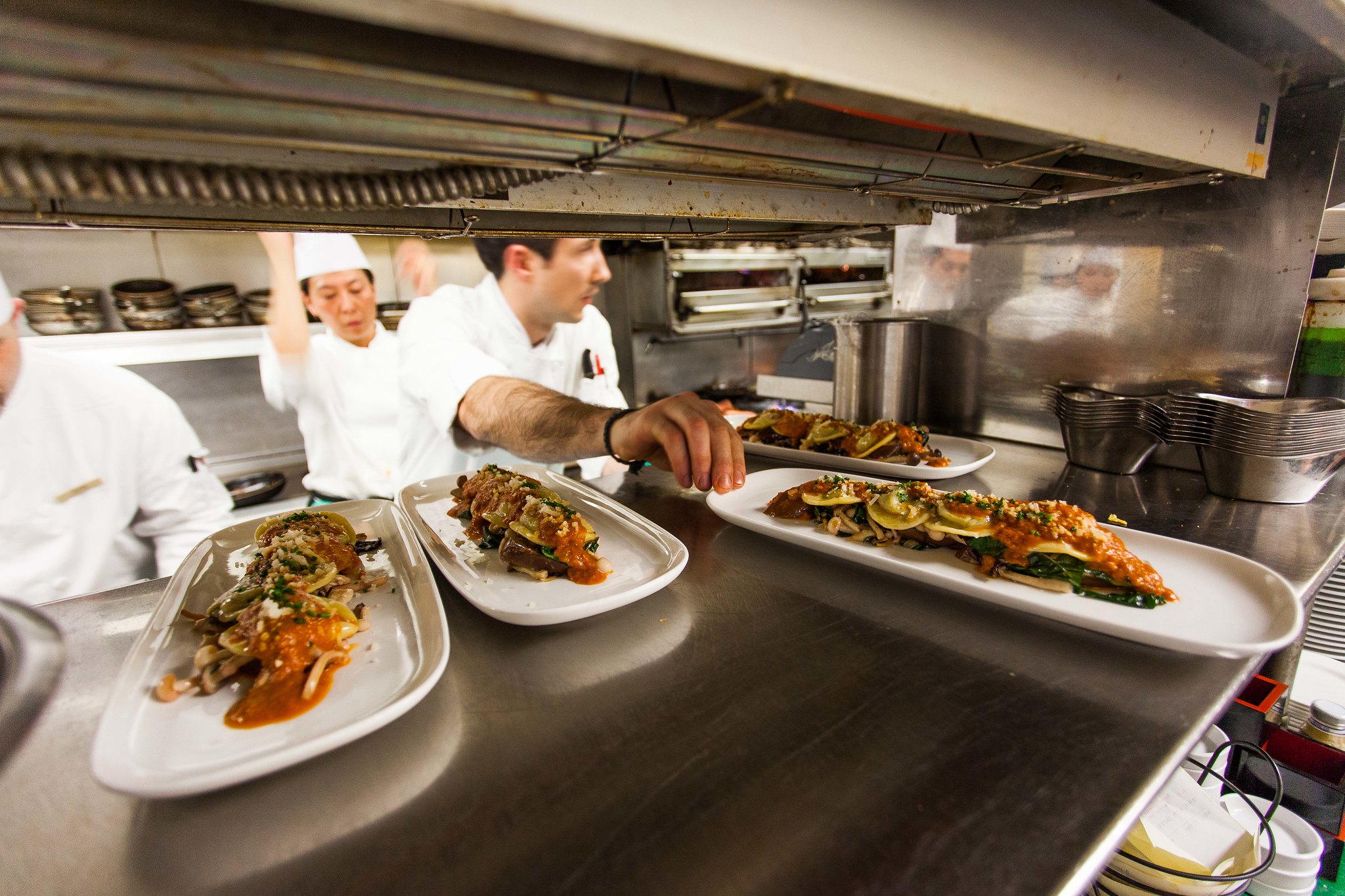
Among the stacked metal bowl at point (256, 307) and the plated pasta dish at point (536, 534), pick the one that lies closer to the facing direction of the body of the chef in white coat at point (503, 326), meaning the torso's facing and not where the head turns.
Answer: the plated pasta dish

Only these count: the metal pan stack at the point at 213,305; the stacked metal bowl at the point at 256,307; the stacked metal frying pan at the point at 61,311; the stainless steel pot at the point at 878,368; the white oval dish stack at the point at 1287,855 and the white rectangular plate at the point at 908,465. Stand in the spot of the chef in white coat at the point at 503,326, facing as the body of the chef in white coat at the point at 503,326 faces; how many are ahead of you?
3

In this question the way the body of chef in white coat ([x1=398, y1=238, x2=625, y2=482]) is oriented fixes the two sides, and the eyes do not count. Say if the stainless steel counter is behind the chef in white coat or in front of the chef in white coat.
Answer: in front

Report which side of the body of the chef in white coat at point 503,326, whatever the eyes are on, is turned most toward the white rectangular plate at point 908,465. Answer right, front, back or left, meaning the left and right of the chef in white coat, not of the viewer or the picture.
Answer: front

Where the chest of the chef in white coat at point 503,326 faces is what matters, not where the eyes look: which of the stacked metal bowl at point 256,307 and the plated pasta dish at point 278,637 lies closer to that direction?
the plated pasta dish

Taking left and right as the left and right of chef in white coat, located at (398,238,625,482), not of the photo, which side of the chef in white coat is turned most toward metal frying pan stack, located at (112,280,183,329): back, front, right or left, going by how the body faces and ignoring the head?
back

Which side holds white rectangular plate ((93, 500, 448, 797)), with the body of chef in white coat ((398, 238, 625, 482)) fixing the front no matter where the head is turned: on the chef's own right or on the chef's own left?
on the chef's own right

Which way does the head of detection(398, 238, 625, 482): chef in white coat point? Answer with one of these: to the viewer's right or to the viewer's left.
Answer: to the viewer's right

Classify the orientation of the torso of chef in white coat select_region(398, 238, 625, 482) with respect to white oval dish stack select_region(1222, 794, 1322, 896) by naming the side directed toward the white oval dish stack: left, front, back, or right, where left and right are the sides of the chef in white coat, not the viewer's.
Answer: front

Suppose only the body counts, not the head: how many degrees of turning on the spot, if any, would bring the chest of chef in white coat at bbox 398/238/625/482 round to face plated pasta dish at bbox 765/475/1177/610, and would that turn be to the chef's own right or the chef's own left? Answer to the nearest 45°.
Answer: approximately 45° to the chef's own right

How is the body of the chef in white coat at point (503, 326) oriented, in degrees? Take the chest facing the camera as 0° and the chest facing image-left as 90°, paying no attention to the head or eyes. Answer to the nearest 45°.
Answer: approximately 315°

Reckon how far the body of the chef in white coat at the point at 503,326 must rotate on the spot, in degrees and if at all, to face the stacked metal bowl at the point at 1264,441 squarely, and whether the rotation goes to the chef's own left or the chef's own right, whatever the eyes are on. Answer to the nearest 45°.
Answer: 0° — they already face it

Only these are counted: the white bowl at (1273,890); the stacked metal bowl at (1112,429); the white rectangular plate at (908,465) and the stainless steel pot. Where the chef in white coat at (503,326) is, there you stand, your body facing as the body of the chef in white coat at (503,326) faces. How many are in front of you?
4
